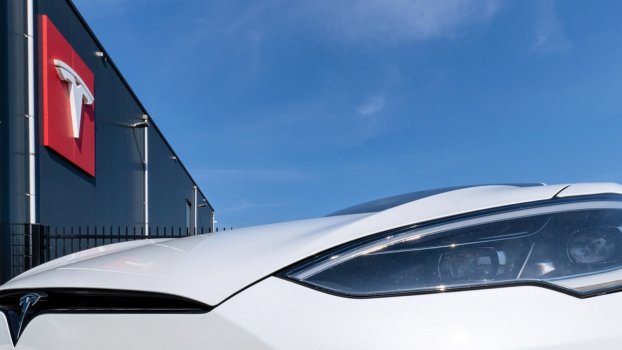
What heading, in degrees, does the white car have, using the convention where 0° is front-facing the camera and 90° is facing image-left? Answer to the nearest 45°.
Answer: approximately 45°

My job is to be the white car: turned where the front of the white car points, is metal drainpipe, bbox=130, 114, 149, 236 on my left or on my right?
on my right

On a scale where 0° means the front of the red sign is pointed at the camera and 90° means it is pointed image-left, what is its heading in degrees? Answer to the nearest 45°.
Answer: approximately 315°

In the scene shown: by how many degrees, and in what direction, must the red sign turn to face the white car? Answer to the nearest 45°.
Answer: approximately 45° to its right

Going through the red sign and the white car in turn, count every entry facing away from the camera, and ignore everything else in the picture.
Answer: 0

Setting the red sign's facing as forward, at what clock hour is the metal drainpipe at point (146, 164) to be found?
The metal drainpipe is roughly at 8 o'clock from the red sign.
